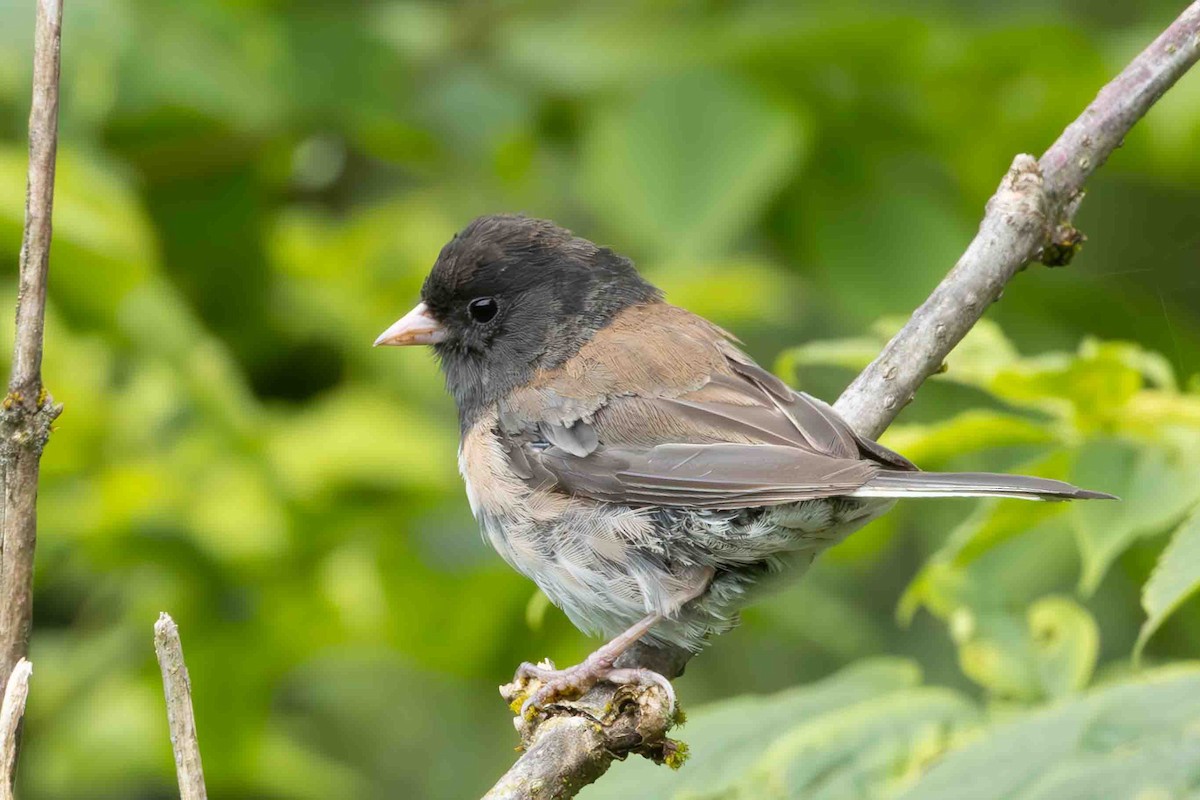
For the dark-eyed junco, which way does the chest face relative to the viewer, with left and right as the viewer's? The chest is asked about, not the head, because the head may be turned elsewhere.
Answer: facing to the left of the viewer

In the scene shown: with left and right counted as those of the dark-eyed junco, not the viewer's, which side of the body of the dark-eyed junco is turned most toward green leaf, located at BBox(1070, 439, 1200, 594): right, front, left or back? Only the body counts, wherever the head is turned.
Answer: back

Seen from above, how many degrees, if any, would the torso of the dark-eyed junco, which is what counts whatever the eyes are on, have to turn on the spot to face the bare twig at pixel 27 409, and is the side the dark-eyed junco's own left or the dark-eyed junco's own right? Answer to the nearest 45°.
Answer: approximately 45° to the dark-eyed junco's own left

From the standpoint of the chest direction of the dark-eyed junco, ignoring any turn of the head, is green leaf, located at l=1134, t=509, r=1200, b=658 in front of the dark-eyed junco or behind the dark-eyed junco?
behind
